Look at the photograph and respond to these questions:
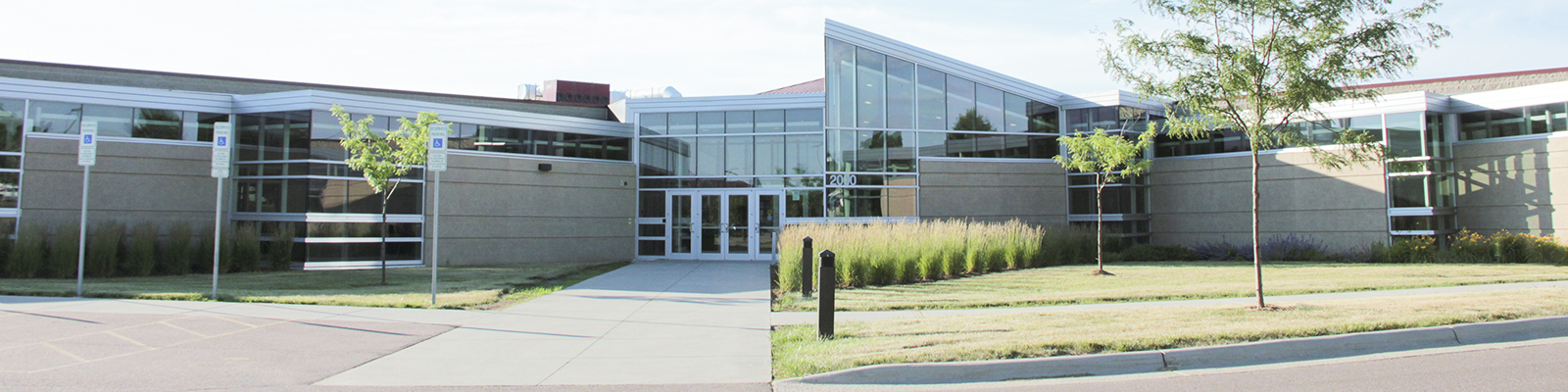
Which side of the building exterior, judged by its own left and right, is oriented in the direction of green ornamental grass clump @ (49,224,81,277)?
right

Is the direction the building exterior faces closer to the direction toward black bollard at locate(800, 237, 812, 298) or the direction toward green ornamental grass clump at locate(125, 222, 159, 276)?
the black bollard

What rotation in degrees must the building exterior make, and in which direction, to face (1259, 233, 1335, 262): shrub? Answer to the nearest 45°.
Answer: approximately 90° to its left

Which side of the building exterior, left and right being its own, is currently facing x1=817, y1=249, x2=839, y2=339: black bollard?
front

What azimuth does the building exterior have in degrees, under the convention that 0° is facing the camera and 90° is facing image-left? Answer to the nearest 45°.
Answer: approximately 0°

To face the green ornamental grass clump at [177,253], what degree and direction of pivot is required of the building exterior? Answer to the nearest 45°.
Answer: approximately 90° to its right

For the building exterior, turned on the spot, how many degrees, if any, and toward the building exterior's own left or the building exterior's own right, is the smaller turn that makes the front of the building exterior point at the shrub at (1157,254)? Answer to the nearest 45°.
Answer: approximately 90° to the building exterior's own left
